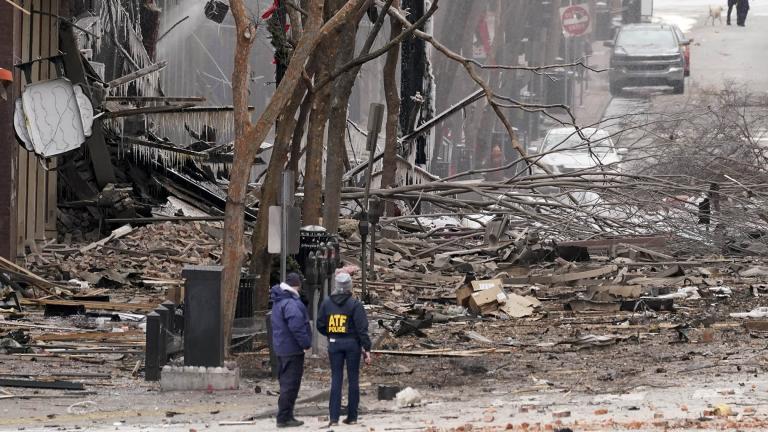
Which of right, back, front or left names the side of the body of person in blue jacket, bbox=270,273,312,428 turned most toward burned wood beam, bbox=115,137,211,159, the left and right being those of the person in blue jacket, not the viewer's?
left

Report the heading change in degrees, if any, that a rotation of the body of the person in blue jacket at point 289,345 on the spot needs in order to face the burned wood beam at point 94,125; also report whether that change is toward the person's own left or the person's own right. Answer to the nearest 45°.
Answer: approximately 90° to the person's own left

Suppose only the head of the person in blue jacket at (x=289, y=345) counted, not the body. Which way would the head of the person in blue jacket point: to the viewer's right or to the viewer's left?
to the viewer's right

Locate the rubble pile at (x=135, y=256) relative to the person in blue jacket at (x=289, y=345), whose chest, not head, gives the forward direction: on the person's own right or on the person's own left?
on the person's own left

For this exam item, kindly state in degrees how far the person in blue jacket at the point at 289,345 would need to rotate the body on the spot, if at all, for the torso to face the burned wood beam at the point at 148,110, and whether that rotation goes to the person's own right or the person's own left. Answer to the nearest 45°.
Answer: approximately 90° to the person's own left

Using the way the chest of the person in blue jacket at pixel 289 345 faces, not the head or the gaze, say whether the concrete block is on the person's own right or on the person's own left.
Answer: on the person's own left

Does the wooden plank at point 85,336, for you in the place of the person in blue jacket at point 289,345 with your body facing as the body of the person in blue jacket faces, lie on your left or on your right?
on your left

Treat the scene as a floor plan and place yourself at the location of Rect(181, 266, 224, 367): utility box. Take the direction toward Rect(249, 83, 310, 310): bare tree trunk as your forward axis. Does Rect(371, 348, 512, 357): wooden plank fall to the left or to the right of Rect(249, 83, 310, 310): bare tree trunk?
right

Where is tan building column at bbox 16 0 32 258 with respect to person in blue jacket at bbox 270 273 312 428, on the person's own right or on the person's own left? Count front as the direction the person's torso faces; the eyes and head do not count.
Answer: on the person's own left
